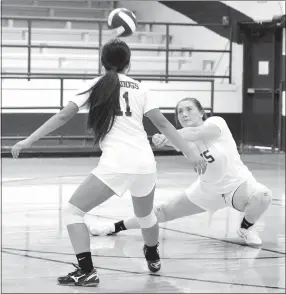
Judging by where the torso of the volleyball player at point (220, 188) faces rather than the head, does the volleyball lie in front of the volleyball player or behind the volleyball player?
in front

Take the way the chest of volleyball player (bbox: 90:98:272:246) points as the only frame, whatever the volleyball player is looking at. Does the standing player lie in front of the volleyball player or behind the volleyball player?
in front

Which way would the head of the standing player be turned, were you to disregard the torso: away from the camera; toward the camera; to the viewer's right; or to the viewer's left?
away from the camera

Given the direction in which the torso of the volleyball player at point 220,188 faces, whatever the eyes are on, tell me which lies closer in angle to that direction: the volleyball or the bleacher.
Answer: the volleyball

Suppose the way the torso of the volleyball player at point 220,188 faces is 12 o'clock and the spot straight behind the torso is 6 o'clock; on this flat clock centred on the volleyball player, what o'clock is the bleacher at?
The bleacher is roughly at 4 o'clock from the volleyball player.

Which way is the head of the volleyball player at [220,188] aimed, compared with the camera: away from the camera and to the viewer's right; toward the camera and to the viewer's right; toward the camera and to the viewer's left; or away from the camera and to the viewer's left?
toward the camera and to the viewer's left

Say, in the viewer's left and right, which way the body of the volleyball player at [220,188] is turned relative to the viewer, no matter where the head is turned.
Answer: facing the viewer and to the left of the viewer
